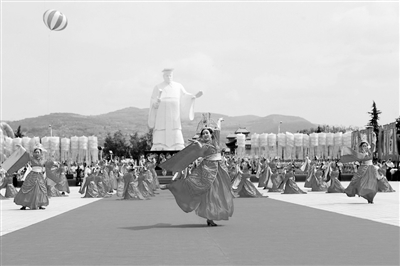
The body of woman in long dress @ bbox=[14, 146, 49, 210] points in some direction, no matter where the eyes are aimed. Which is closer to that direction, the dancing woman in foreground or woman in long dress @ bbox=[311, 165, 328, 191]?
the dancing woman in foreground

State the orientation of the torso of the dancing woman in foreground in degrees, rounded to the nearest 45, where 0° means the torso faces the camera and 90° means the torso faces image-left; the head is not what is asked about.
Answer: approximately 0°

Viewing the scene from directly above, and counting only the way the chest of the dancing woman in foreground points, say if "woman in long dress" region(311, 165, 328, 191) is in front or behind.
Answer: behind

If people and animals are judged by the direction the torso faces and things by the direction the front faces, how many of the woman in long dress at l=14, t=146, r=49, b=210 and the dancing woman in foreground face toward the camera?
2

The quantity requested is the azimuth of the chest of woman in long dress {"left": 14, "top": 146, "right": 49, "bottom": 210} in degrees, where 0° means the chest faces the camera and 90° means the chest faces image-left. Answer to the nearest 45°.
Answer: approximately 0°

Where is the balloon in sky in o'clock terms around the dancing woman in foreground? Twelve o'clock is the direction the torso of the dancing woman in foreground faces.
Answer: The balloon in sky is roughly at 5 o'clock from the dancing woman in foreground.

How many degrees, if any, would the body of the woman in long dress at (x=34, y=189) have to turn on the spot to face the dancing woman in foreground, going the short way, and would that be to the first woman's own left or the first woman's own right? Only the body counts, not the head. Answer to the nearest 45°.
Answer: approximately 45° to the first woman's own left
